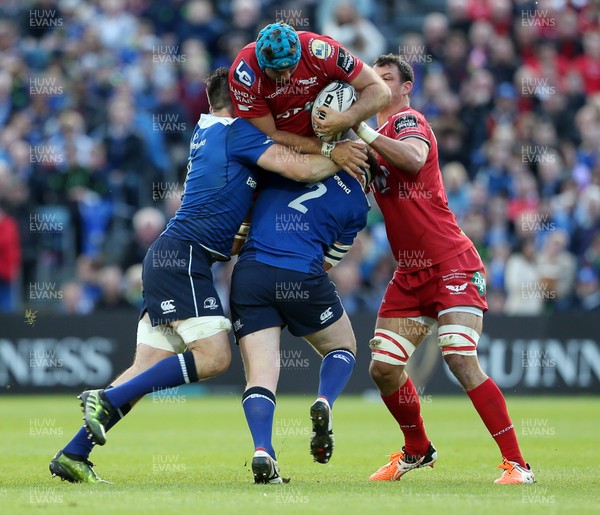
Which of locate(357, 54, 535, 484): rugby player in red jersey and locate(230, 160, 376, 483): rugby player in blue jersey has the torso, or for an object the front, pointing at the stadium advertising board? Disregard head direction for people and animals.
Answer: the rugby player in blue jersey

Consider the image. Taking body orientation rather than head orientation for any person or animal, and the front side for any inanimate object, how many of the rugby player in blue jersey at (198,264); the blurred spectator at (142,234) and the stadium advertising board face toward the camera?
2

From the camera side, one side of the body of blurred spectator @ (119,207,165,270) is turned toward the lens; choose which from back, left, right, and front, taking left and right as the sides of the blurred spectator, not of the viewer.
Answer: front

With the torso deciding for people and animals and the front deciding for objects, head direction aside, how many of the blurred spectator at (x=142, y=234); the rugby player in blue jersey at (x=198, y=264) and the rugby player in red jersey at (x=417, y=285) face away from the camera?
0

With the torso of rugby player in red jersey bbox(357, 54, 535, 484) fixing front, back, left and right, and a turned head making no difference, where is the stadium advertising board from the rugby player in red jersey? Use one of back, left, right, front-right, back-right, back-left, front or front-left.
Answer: back-right

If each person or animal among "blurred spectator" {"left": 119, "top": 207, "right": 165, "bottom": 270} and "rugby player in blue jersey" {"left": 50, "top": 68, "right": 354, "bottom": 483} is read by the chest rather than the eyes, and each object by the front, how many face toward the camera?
1

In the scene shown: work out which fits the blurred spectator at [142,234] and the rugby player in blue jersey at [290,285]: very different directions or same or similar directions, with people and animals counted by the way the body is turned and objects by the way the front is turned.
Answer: very different directions

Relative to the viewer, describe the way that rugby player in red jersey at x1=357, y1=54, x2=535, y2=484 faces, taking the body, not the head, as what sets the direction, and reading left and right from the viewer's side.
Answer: facing the viewer and to the left of the viewer

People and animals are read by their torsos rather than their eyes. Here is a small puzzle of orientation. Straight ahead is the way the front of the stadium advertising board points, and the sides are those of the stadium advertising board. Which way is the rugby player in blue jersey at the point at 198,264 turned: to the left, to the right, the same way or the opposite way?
to the left

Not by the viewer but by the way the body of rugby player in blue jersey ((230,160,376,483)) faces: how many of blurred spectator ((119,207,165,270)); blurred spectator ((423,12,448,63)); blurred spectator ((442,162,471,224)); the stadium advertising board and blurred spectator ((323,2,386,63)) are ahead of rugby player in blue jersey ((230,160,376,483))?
5

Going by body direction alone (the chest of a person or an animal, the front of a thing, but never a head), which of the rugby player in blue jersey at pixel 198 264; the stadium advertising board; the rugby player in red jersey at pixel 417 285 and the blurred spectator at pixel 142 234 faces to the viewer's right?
the rugby player in blue jersey

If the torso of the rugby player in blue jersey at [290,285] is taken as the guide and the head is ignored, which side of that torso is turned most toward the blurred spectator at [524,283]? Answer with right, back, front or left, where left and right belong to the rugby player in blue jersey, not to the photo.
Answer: front

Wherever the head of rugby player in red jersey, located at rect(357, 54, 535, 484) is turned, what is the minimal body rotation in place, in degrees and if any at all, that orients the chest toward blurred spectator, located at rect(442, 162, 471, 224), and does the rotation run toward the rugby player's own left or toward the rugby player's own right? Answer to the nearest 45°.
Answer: approximately 135° to the rugby player's own right

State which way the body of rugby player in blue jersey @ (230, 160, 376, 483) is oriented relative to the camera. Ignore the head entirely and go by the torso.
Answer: away from the camera

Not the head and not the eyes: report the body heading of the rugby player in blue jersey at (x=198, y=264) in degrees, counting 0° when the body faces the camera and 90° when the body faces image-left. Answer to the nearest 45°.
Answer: approximately 270°

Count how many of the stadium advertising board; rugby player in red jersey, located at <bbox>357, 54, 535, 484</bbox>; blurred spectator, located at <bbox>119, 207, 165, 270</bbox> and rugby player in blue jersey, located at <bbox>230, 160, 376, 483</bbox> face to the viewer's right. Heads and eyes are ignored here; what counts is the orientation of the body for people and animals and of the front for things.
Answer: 0

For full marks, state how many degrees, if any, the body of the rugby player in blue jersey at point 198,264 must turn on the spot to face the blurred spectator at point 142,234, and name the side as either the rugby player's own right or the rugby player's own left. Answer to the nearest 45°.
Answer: approximately 90° to the rugby player's own left
